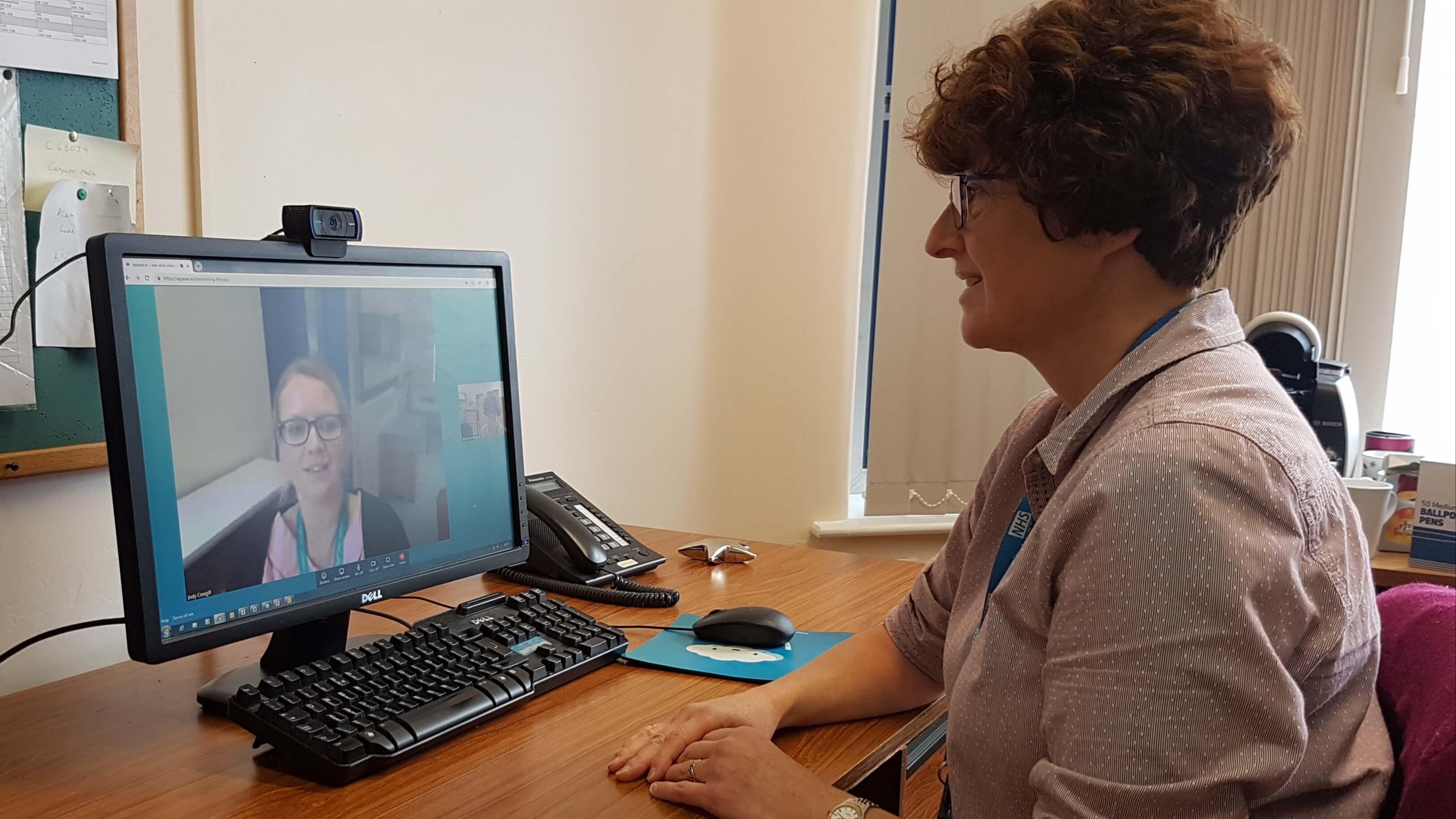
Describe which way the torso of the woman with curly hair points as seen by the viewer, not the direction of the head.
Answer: to the viewer's left

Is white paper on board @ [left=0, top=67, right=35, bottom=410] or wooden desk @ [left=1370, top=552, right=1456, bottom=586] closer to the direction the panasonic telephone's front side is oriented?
the wooden desk

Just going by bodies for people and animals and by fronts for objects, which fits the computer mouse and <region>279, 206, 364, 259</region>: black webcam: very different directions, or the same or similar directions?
very different directions

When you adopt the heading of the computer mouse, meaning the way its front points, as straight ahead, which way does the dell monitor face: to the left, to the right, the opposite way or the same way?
the opposite way

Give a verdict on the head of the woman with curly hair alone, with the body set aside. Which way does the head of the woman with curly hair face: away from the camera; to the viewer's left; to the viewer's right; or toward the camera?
to the viewer's left

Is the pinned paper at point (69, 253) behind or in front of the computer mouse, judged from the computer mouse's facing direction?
in front

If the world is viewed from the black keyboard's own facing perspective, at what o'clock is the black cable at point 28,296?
The black cable is roughly at 6 o'clock from the black keyboard.

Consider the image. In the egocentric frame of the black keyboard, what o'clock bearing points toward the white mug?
The white mug is roughly at 10 o'clock from the black keyboard.

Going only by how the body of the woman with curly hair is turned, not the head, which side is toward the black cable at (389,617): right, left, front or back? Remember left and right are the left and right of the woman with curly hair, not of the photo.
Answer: front

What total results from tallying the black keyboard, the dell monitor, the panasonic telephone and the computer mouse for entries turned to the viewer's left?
1

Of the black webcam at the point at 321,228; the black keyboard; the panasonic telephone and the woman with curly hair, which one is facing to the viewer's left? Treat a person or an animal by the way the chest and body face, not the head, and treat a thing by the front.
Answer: the woman with curly hair
